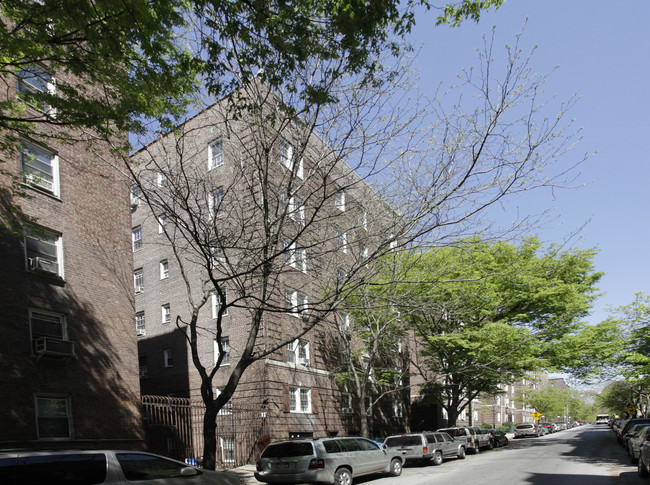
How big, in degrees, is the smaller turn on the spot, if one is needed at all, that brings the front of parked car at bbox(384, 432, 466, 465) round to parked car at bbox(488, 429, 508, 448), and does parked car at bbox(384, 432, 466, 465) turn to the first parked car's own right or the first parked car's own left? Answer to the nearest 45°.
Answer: approximately 45° to the first parked car's own left

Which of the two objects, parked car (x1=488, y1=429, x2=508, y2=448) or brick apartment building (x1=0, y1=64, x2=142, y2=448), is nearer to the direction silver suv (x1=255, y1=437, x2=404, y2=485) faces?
the parked car

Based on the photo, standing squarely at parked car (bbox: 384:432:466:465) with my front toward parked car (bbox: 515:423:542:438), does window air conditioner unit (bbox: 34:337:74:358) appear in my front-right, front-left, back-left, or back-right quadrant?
back-left

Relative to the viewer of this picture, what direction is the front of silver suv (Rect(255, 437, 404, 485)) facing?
facing away from the viewer and to the right of the viewer

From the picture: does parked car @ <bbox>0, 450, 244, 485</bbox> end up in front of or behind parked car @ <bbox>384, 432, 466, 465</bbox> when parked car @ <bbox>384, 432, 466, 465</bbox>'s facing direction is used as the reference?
behind

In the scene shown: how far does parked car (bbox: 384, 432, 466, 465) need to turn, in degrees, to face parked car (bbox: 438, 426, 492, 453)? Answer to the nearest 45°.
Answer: approximately 45° to its left

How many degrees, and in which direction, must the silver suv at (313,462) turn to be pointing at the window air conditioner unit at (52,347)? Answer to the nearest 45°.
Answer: approximately 135° to its left

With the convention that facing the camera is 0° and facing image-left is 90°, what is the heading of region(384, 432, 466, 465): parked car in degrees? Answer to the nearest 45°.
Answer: approximately 225°

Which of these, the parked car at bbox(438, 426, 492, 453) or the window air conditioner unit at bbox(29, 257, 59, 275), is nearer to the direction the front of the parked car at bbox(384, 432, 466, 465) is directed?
the parked car
